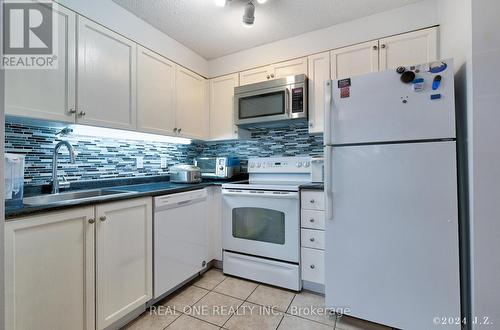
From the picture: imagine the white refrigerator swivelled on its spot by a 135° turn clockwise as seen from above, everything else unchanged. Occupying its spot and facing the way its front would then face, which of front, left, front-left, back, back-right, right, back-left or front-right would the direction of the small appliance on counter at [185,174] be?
front-left

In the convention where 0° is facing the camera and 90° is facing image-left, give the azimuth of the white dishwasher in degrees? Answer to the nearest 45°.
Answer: approximately 315°

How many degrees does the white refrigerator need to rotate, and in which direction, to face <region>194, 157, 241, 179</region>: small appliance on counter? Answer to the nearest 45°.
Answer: approximately 90° to its right

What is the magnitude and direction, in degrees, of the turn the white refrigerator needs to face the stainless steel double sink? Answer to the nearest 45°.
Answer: approximately 45° to its right

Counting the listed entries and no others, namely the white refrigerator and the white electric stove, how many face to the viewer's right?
0

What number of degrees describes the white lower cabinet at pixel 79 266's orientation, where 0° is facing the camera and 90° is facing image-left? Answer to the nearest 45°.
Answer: approximately 315°

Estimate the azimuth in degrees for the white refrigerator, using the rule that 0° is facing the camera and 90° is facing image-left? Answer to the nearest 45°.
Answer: approximately 0°

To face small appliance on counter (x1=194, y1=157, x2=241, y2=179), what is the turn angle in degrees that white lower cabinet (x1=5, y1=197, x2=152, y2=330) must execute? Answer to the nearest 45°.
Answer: approximately 90° to its left

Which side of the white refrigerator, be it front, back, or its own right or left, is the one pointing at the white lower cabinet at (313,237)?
right

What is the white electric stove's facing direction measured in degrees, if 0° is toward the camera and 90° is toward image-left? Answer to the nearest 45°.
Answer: approximately 45°
